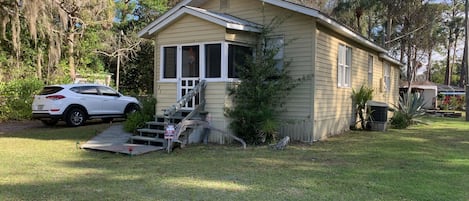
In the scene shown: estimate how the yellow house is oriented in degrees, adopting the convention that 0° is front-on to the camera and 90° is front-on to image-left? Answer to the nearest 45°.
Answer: approximately 45°

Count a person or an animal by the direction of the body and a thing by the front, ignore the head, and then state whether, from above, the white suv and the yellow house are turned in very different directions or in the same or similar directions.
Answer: very different directions

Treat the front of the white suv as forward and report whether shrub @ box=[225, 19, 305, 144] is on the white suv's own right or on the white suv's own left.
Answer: on the white suv's own right

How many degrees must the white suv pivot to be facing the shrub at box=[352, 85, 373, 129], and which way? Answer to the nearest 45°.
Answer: approximately 45° to its right

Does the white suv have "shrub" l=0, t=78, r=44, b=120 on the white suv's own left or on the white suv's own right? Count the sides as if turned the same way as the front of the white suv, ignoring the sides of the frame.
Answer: on the white suv's own left

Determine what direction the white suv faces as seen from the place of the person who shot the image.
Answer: facing away from the viewer and to the right of the viewer

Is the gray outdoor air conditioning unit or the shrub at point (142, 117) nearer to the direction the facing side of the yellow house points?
the shrub

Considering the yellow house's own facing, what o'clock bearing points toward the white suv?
The white suv is roughly at 2 o'clock from the yellow house.
